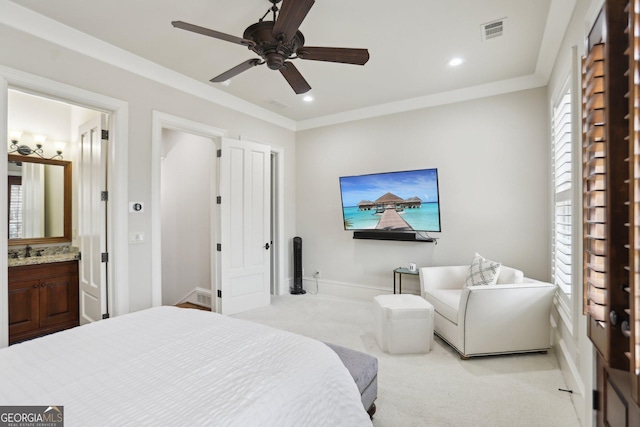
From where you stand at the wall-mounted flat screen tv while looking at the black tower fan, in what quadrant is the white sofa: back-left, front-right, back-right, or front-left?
back-left

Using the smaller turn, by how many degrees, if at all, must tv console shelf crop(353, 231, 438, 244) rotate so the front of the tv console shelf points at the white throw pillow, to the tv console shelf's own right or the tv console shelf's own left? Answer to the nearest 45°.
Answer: approximately 45° to the tv console shelf's own left

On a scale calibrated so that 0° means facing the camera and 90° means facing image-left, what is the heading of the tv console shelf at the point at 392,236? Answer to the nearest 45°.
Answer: approximately 0°

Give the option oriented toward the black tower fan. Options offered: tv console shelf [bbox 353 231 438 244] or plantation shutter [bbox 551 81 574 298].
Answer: the plantation shutter

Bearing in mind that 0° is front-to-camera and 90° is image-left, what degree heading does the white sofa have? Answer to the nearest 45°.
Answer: approximately 45°

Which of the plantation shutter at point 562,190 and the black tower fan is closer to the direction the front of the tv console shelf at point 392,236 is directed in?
the plantation shutter

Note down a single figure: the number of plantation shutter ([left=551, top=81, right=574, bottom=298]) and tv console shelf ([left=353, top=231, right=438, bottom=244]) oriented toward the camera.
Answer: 1

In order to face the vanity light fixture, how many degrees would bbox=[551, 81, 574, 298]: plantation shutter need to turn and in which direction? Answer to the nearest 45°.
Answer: approximately 45° to its left

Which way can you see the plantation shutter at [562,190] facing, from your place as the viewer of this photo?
facing to the left of the viewer

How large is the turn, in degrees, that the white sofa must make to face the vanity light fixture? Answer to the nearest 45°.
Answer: approximately 45° to its right

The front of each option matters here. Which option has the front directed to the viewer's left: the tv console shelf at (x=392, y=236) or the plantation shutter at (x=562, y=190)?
the plantation shutter
